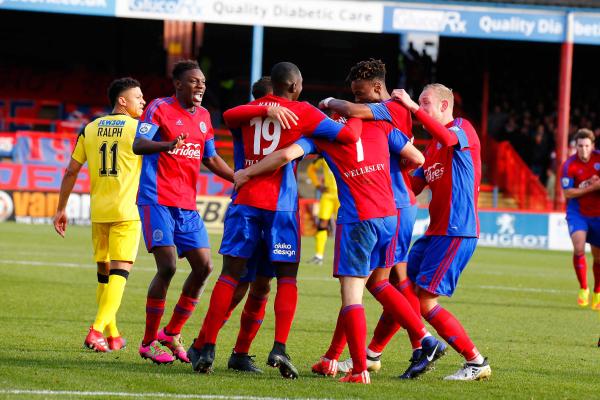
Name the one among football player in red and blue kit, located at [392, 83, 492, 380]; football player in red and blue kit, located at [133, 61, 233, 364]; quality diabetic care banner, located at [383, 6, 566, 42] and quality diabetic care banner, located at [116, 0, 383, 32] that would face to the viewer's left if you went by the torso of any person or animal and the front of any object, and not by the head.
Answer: football player in red and blue kit, located at [392, 83, 492, 380]

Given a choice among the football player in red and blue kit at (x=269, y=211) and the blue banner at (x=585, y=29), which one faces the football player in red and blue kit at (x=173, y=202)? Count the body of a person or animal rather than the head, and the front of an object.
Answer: the blue banner

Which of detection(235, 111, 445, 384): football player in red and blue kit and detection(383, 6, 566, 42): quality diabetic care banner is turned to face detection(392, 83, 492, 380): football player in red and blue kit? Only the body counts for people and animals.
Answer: the quality diabetic care banner

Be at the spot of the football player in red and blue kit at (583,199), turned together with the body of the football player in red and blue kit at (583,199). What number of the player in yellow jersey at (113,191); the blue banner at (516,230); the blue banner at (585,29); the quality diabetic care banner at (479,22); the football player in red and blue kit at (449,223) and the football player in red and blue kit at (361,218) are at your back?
3

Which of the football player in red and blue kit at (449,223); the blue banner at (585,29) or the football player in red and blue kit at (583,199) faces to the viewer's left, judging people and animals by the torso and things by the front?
the football player in red and blue kit at (449,223)

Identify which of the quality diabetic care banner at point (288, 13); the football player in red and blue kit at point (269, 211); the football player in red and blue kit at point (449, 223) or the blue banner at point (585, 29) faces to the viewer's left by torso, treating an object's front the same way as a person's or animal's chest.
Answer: the football player in red and blue kit at point (449, 223)

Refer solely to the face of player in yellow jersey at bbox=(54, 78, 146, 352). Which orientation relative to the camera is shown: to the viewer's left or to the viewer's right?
to the viewer's right

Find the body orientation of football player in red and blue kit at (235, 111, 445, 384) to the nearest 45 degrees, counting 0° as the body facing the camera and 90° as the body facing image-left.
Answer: approximately 135°
